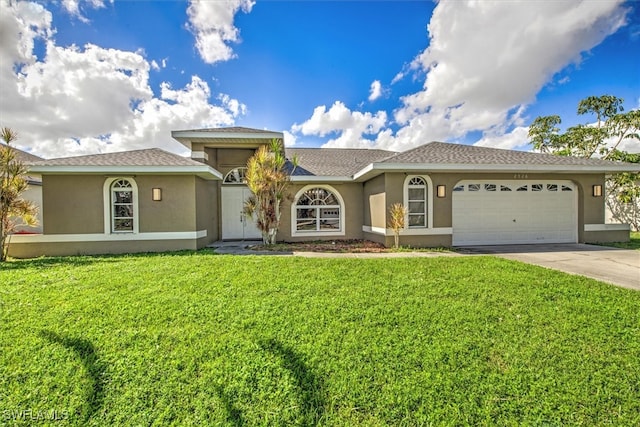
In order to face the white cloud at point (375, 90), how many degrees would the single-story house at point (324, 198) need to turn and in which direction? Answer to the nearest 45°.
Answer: approximately 135° to its left

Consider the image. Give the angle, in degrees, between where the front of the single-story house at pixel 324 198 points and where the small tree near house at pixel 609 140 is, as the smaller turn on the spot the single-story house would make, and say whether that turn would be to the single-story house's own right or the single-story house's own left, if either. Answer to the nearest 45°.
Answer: approximately 135° to the single-story house's own left

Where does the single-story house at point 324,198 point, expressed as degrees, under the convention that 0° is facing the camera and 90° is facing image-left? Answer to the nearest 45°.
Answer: approximately 0°

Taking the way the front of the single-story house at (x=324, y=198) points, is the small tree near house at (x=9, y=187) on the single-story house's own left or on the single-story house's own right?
on the single-story house's own right
